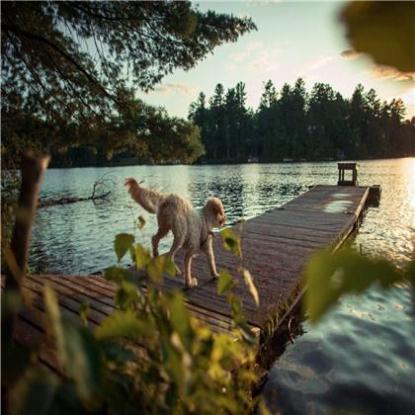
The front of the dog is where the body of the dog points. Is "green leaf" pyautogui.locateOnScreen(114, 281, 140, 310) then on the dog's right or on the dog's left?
on the dog's right

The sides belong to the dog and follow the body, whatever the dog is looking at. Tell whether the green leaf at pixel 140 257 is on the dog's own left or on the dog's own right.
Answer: on the dog's own right

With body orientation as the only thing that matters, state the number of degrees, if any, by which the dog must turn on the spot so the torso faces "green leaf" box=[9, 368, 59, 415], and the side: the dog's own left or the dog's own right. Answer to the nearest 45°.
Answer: approximately 45° to the dog's own right

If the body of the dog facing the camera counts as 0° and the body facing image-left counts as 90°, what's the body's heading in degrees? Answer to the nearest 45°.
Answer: approximately 315°
